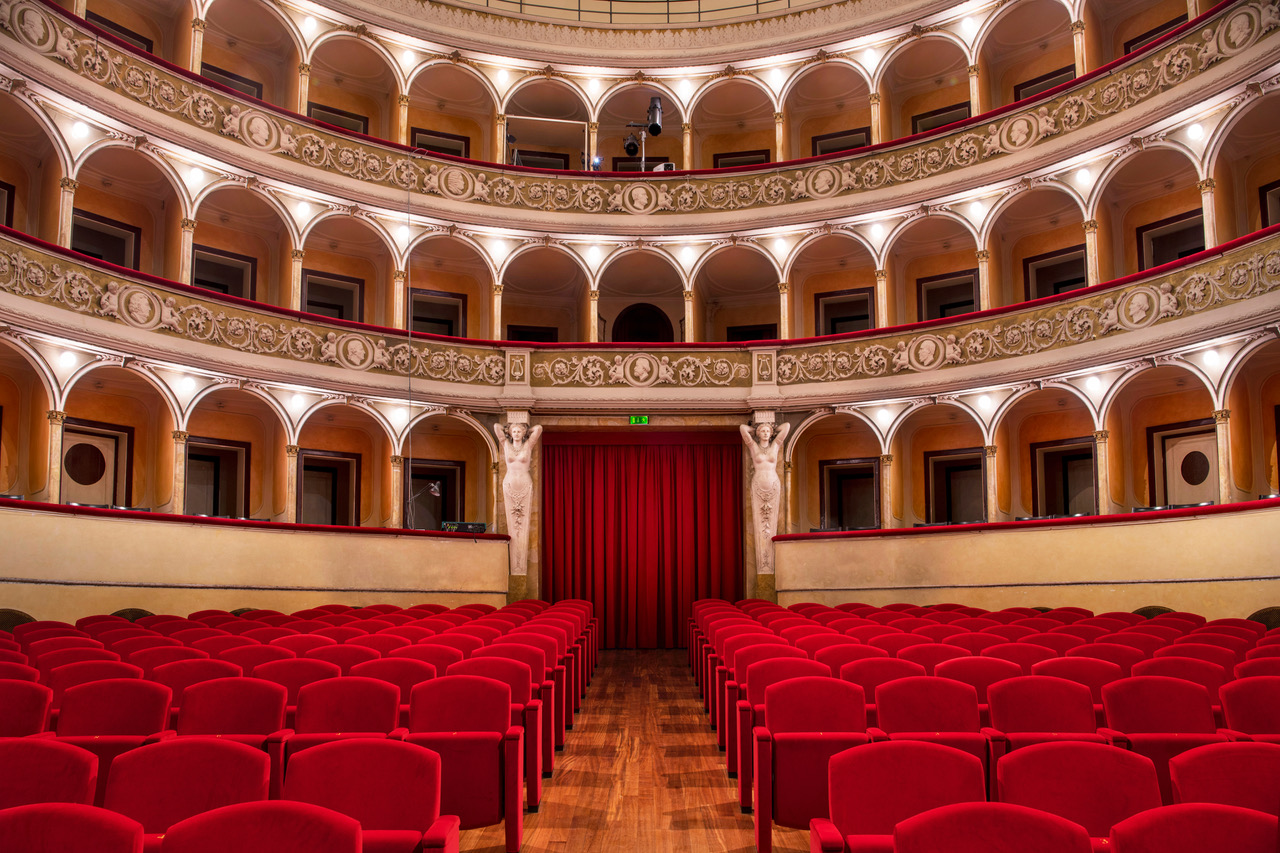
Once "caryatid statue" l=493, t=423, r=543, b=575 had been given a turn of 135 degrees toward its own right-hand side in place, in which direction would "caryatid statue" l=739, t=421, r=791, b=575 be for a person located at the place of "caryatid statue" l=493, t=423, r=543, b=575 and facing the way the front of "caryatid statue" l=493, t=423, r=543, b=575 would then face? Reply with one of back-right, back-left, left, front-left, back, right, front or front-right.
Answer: back-right

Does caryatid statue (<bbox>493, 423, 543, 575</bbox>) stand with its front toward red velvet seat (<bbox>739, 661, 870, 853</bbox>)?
yes

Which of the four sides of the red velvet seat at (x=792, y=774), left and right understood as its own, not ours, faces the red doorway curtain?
back

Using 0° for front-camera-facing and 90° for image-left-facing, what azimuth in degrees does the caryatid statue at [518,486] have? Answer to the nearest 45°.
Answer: approximately 0°

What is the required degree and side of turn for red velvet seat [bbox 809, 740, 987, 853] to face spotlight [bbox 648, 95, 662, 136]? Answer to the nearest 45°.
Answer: approximately 180°

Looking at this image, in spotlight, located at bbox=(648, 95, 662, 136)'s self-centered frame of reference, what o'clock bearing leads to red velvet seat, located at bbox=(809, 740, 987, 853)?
The red velvet seat is roughly at 12 o'clock from the spotlight.

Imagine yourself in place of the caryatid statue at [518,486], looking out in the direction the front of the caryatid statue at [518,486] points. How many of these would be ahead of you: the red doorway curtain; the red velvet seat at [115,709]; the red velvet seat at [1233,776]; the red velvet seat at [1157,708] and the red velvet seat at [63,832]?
4
